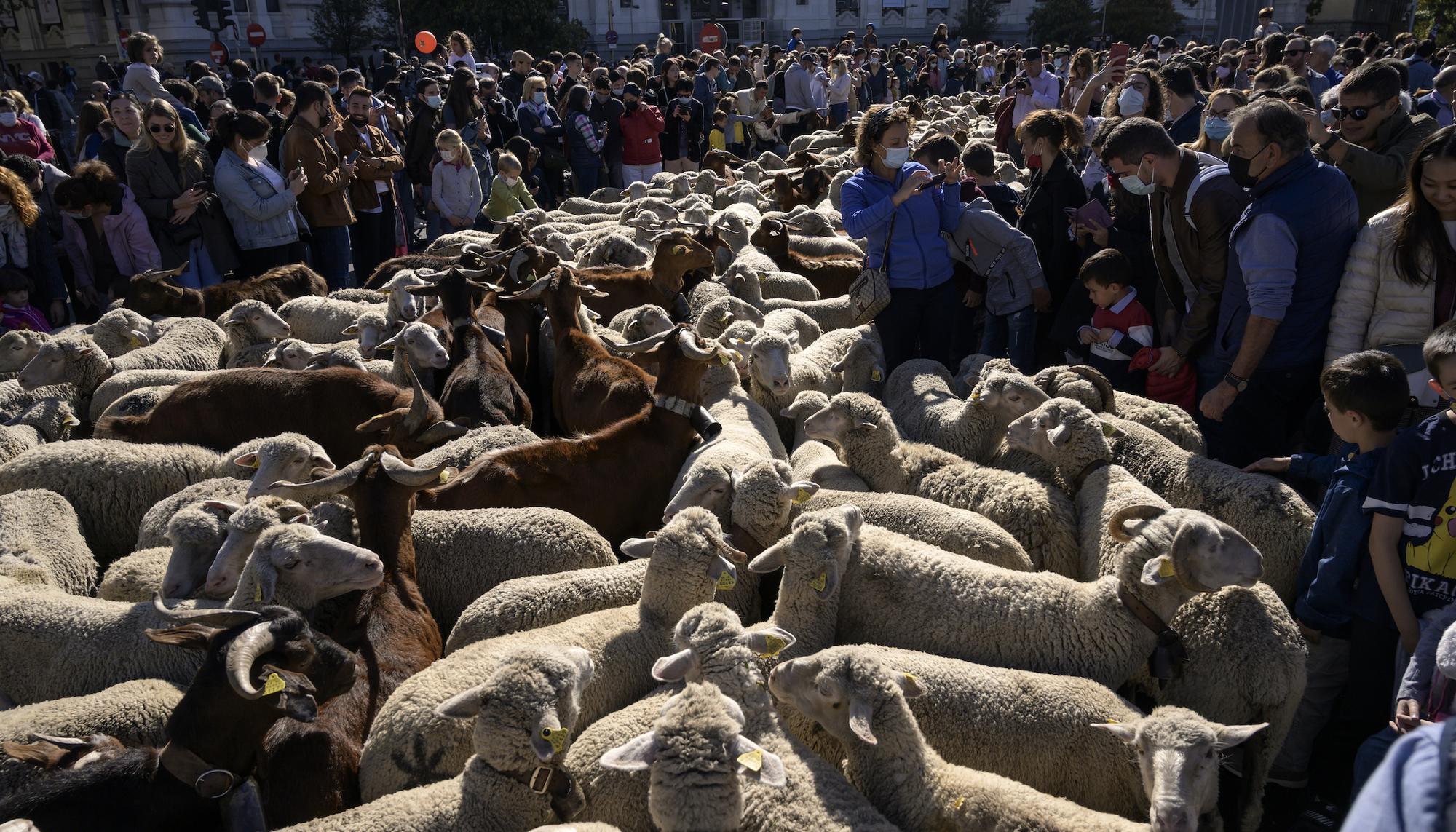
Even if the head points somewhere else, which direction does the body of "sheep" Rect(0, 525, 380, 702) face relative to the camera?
to the viewer's right

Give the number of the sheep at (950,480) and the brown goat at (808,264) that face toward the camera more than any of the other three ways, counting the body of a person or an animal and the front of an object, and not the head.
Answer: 0

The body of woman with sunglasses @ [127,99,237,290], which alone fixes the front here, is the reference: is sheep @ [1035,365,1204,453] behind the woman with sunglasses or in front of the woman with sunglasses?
in front

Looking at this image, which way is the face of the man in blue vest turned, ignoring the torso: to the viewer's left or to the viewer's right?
to the viewer's left

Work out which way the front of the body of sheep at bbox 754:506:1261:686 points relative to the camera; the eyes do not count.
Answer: to the viewer's right

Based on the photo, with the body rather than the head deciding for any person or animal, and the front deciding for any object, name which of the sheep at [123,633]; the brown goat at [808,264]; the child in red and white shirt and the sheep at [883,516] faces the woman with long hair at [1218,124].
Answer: the sheep at [123,633]

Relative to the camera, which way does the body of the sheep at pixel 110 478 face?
to the viewer's right

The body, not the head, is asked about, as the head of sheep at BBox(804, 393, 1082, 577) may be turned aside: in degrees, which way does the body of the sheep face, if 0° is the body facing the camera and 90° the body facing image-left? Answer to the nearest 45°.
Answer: approximately 135°

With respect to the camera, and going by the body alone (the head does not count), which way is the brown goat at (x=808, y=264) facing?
to the viewer's left
